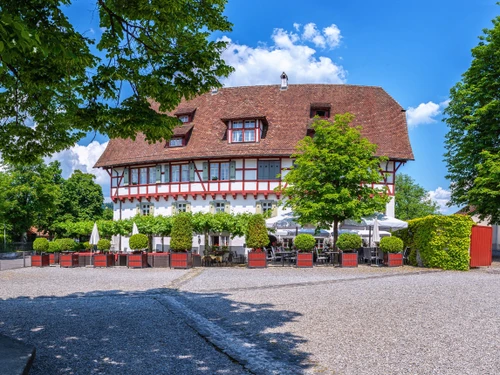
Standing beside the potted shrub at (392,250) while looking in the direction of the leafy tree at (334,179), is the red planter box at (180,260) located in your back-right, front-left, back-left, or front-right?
front-left

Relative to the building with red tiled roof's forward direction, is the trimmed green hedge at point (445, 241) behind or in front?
in front

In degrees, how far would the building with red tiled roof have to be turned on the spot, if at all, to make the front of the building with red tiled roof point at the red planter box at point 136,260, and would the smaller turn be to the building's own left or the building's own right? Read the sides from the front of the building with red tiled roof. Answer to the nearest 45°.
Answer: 0° — it already faces it

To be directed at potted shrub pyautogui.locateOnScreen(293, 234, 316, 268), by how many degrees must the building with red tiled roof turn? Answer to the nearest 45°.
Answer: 0° — it already faces it

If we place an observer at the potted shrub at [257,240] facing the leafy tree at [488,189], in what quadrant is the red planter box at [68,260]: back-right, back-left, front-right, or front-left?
back-left

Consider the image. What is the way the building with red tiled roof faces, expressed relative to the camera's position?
facing the viewer

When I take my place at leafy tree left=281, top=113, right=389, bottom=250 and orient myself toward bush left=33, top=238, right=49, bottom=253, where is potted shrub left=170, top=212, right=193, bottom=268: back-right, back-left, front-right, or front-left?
front-left

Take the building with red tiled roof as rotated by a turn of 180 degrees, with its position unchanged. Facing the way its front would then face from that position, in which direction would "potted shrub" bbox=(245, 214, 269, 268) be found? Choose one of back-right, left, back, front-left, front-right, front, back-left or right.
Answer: back

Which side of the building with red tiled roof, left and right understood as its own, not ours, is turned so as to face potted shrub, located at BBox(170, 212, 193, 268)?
front

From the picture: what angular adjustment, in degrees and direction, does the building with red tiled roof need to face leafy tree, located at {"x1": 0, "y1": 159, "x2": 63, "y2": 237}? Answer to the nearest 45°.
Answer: approximately 135° to its right

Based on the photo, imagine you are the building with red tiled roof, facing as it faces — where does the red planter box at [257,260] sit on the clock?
The red planter box is roughly at 12 o'clock from the building with red tiled roof.
